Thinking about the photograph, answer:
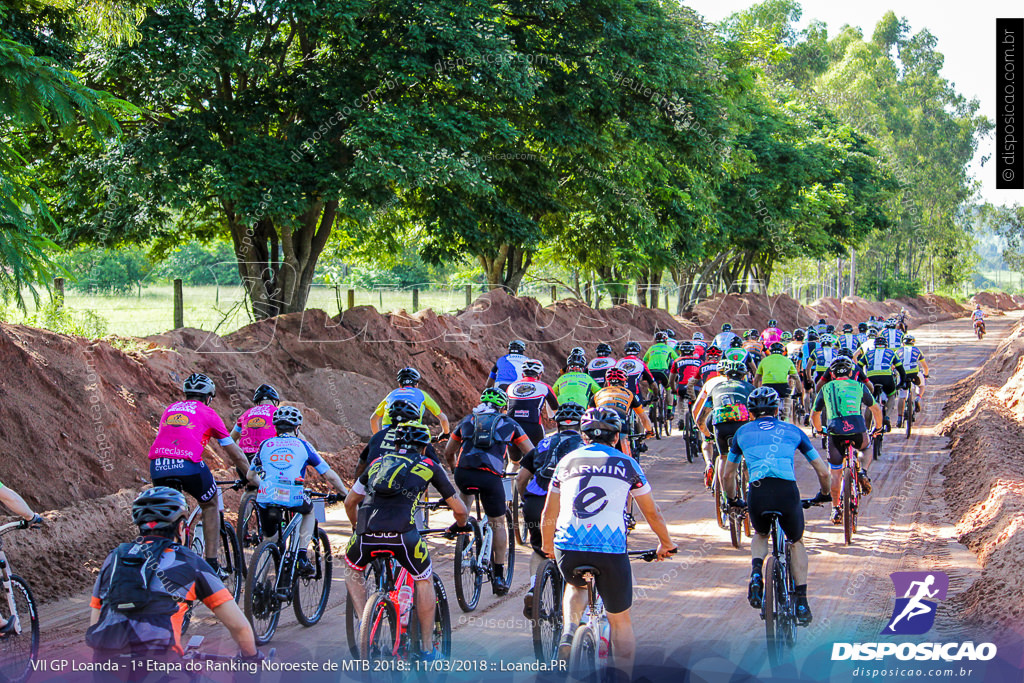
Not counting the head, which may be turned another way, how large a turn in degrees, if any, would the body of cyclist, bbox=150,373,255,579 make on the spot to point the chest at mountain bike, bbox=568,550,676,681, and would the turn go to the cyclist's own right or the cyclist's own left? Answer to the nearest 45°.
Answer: approximately 90° to the cyclist's own right

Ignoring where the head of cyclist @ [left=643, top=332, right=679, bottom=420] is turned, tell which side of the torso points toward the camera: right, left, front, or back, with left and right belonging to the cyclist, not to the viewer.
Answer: back

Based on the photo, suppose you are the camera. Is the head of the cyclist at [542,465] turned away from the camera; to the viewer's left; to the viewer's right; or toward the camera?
away from the camera

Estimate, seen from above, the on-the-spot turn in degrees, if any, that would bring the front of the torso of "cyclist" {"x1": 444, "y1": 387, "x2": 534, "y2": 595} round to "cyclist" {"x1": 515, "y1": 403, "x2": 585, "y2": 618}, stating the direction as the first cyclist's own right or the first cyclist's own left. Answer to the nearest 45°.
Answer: approximately 135° to the first cyclist's own right

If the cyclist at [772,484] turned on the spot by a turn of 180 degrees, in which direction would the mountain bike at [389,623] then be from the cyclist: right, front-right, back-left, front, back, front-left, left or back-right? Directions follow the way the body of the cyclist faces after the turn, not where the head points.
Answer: front-right

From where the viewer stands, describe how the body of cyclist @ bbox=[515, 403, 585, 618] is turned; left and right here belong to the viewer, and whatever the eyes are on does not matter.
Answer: facing away from the viewer

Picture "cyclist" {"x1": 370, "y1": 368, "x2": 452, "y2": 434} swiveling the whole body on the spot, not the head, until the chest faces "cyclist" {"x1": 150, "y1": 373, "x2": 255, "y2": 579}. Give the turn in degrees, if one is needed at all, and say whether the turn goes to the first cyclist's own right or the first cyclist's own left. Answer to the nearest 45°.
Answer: approximately 135° to the first cyclist's own left

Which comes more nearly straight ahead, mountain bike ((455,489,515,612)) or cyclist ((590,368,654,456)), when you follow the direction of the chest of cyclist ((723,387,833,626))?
the cyclist

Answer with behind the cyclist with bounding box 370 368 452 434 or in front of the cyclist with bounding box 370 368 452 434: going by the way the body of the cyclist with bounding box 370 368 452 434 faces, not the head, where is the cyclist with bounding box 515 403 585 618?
behind

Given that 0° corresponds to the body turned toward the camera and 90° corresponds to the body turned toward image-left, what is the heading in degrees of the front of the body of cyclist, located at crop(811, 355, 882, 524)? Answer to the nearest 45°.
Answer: approximately 180°

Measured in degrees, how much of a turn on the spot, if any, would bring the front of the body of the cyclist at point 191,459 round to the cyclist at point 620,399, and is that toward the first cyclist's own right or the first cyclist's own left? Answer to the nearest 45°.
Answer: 0° — they already face them

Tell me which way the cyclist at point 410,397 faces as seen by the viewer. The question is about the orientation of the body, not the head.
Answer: away from the camera

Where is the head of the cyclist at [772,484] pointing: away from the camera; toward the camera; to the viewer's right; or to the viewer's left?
away from the camera

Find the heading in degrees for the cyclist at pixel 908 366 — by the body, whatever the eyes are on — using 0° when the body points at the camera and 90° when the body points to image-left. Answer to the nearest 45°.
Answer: approximately 180°
